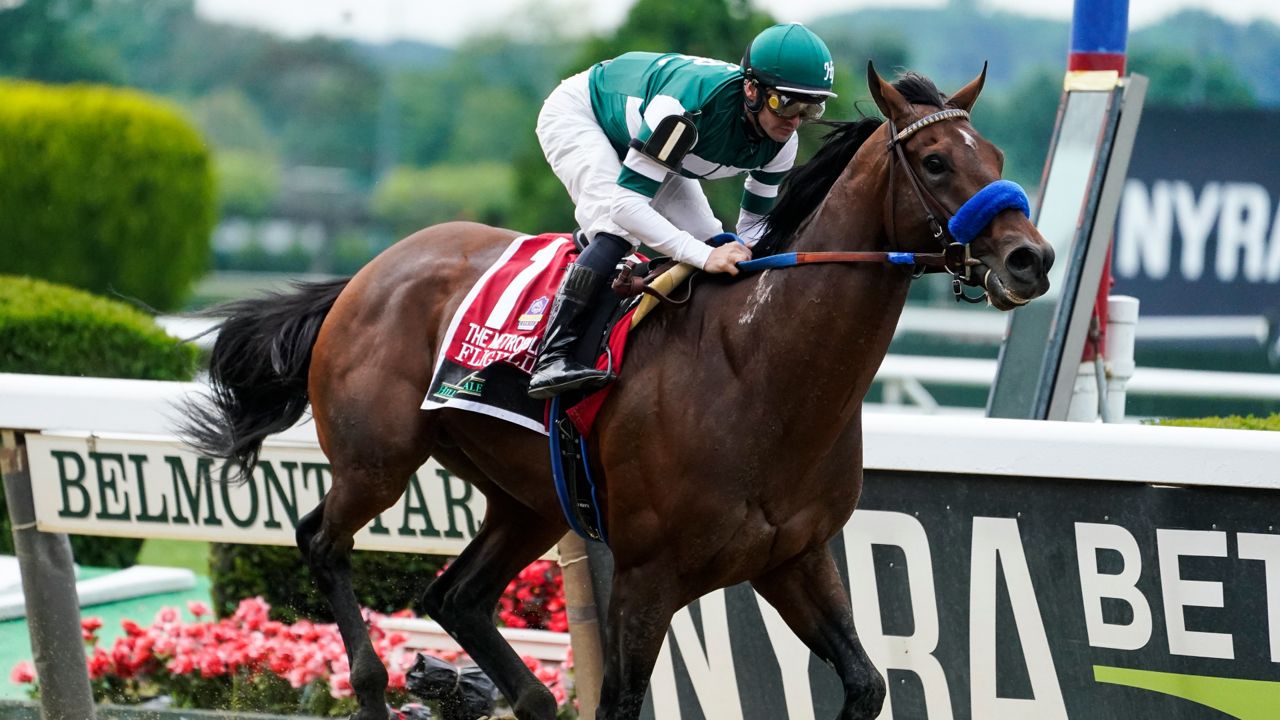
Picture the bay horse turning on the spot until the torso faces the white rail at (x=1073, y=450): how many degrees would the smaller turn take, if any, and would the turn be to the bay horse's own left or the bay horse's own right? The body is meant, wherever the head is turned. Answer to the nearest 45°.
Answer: approximately 45° to the bay horse's own left

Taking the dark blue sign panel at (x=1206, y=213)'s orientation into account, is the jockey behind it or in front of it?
in front

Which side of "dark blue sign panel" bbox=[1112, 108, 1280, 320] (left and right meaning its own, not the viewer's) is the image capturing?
front

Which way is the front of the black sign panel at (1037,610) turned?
toward the camera

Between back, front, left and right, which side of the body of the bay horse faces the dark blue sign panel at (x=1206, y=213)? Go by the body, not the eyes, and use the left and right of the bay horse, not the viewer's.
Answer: left

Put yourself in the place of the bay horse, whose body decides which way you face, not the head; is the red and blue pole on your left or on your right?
on your left

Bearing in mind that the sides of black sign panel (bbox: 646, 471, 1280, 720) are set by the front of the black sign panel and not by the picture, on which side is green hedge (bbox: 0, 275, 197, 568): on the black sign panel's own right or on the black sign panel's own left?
on the black sign panel's own right

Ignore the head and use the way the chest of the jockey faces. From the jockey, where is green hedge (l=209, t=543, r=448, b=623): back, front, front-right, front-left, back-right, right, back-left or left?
back

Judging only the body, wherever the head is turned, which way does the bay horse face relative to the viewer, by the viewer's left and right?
facing the viewer and to the right of the viewer

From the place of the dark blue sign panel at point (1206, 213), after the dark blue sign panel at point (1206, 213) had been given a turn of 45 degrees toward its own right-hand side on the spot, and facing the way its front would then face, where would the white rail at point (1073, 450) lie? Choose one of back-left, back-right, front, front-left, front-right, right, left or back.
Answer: front-left

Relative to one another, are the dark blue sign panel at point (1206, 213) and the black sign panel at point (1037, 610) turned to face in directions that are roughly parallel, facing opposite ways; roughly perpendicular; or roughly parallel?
roughly parallel

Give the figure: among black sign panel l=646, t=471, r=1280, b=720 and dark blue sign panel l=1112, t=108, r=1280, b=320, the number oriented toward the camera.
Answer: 2

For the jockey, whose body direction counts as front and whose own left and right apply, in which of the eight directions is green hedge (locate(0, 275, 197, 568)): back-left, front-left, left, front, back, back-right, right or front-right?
back

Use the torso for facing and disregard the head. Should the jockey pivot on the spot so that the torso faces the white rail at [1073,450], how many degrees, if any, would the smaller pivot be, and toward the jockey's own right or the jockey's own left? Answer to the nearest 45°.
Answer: approximately 45° to the jockey's own left
